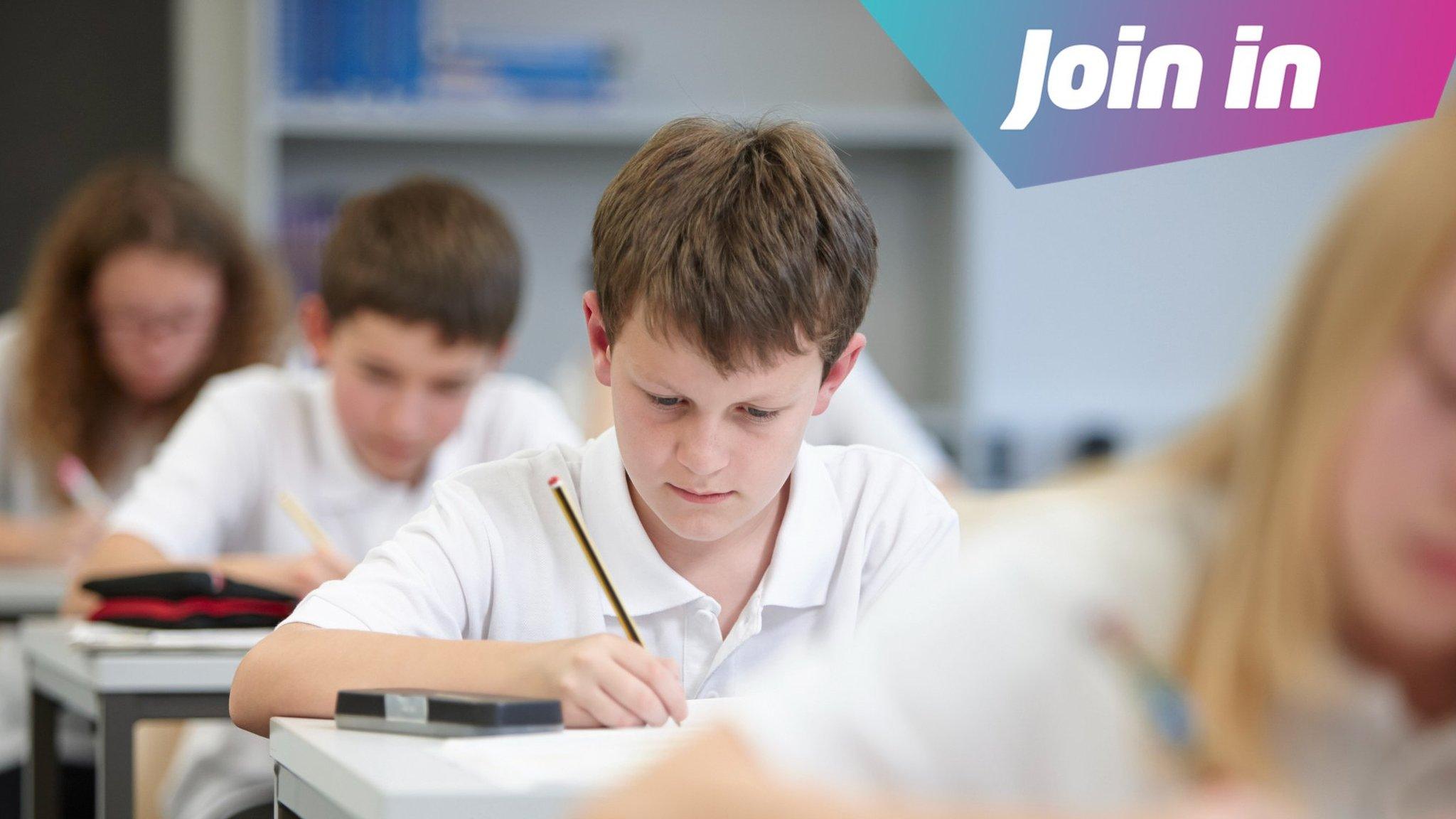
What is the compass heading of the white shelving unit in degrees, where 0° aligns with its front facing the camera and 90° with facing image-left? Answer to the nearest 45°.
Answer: approximately 0°

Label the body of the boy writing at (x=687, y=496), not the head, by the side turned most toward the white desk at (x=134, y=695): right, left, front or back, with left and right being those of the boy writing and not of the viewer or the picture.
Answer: right

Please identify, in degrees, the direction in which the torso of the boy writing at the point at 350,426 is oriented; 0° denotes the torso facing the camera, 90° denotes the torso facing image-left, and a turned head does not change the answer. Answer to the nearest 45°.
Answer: approximately 0°

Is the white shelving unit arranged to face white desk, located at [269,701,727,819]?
yes
